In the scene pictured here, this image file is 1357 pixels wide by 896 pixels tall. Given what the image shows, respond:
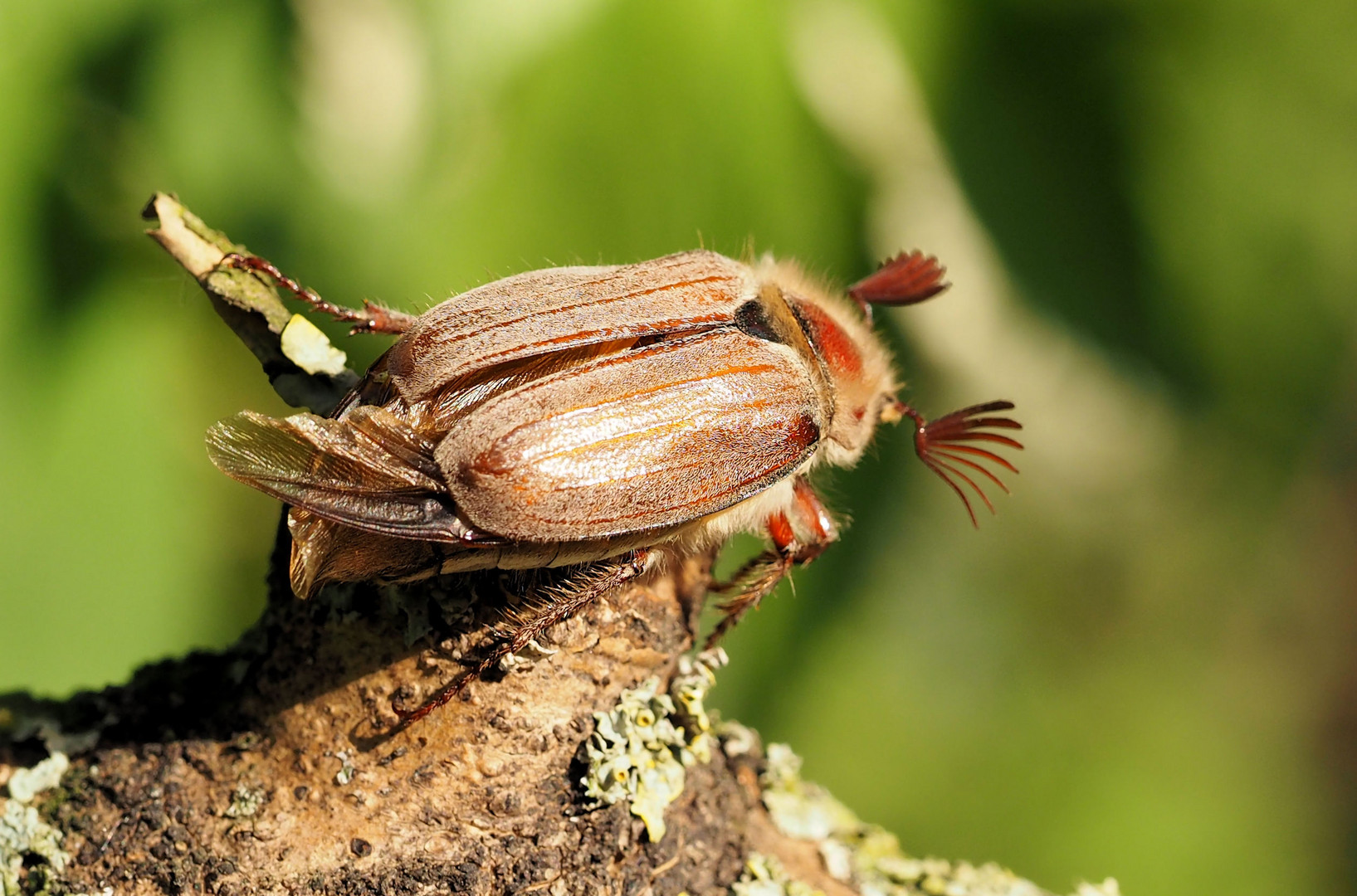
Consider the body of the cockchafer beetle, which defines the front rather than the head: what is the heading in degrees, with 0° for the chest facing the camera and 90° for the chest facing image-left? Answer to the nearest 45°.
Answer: approximately 270°
